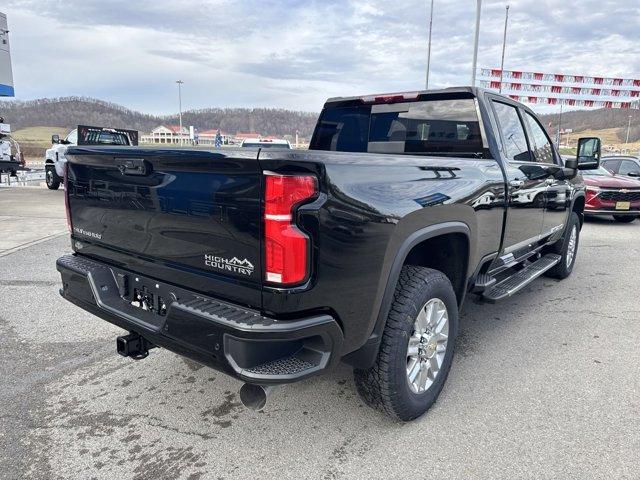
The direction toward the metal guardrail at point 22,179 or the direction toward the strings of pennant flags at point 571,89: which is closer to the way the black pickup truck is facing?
the strings of pennant flags

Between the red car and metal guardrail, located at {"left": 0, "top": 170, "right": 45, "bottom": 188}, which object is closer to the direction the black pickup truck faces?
the red car

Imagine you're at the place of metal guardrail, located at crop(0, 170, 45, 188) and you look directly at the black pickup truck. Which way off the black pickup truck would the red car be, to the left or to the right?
left

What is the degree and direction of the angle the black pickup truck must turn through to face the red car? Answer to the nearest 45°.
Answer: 0° — it already faces it

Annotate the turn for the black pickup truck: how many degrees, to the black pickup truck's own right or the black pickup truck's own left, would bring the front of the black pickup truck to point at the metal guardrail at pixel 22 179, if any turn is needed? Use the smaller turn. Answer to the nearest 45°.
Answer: approximately 90° to the black pickup truck's own left

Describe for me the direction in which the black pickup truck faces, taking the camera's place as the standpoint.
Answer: facing away from the viewer and to the right of the viewer
